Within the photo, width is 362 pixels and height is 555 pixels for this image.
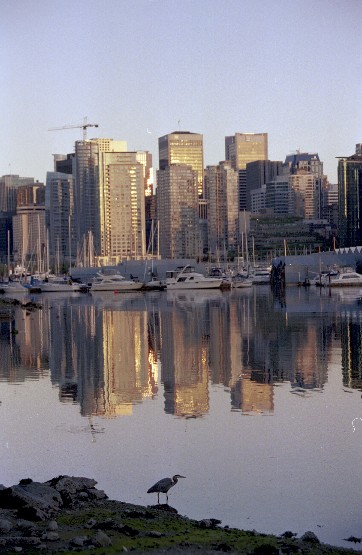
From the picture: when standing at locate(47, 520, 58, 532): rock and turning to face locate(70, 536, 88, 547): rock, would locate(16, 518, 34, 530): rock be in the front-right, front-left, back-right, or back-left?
back-right

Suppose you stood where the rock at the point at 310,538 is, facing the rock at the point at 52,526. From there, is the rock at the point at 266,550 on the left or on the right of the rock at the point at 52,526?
left

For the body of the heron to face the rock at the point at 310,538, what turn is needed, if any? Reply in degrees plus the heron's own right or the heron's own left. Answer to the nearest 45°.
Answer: approximately 45° to the heron's own right

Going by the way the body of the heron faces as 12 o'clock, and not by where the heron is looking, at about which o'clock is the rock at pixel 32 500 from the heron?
The rock is roughly at 5 o'clock from the heron.

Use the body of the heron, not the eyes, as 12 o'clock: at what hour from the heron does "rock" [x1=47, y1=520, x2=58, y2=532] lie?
The rock is roughly at 4 o'clock from the heron.

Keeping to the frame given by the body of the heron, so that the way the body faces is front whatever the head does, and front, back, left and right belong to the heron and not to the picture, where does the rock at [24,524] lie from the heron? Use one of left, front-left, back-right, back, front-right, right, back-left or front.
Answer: back-right

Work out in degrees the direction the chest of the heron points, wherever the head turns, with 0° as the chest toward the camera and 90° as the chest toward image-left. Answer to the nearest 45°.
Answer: approximately 270°
